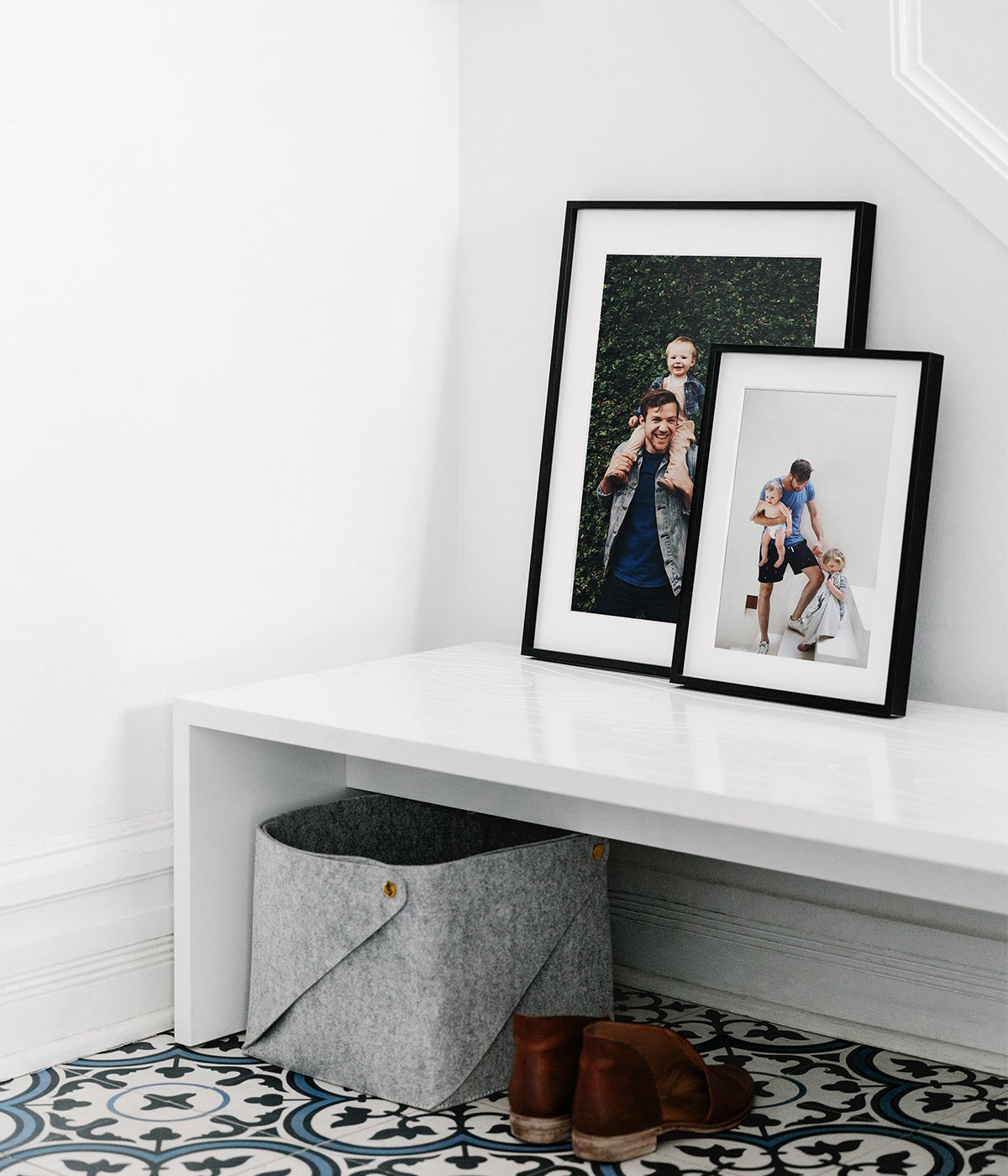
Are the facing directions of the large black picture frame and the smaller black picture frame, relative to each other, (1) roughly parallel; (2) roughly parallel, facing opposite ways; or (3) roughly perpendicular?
roughly parallel

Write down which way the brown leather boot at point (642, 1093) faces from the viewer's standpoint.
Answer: facing away from the viewer and to the right of the viewer

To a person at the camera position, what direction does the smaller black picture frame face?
facing the viewer and to the left of the viewer

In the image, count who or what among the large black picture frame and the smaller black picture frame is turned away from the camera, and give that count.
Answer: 0

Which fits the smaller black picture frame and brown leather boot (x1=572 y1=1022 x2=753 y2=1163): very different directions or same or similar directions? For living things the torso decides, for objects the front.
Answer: very different directions
